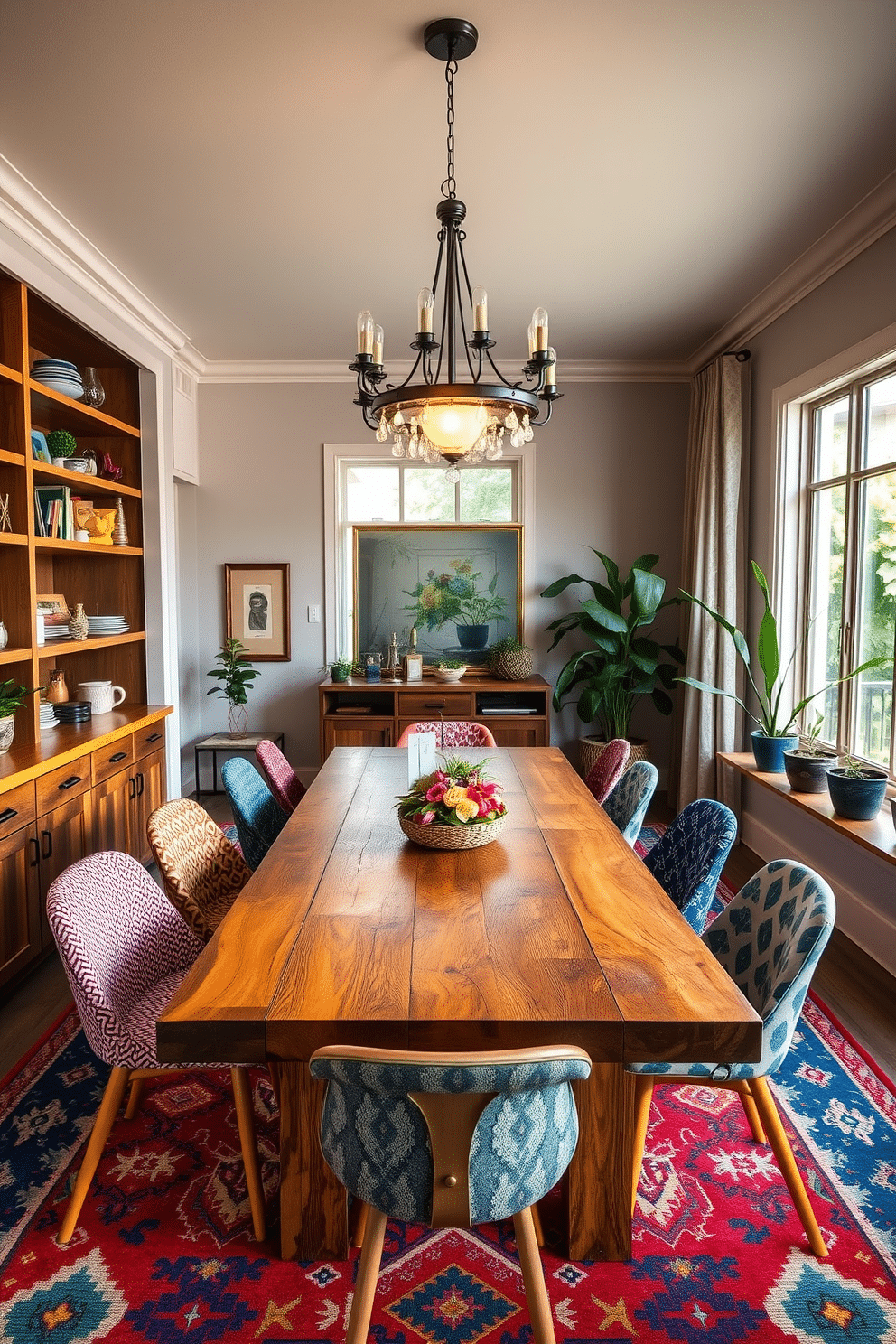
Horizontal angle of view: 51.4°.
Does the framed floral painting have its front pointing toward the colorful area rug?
yes

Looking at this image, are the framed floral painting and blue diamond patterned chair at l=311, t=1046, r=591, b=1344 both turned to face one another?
yes

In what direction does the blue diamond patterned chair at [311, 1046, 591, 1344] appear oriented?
away from the camera

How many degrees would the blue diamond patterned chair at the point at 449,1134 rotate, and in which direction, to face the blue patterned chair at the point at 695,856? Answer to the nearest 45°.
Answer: approximately 45° to its right

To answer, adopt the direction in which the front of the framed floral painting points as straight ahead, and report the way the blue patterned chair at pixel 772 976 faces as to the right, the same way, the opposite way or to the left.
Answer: to the right

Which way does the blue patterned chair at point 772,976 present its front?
to the viewer's left

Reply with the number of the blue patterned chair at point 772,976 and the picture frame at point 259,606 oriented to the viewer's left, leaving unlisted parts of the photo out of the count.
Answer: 1

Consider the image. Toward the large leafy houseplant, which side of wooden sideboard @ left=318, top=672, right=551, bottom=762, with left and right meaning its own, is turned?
left

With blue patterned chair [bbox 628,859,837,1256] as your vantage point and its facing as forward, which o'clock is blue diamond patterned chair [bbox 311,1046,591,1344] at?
The blue diamond patterned chair is roughly at 10 o'clock from the blue patterned chair.
